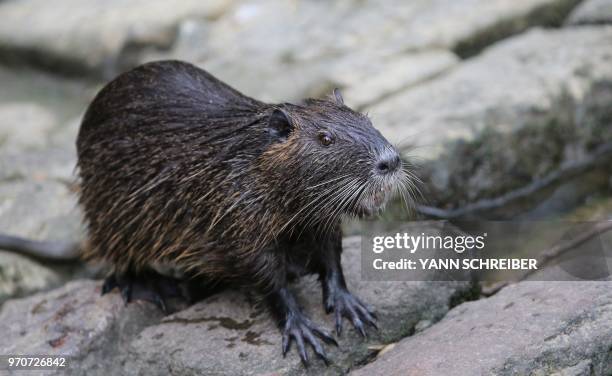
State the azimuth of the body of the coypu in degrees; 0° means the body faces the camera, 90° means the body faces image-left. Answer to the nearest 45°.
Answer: approximately 315°

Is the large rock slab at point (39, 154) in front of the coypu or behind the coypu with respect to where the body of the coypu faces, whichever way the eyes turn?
behind

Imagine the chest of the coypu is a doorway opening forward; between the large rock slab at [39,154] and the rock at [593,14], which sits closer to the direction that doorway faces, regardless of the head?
the rock

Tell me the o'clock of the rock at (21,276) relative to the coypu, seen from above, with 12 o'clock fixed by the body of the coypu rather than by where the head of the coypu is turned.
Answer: The rock is roughly at 6 o'clock from the coypu.
